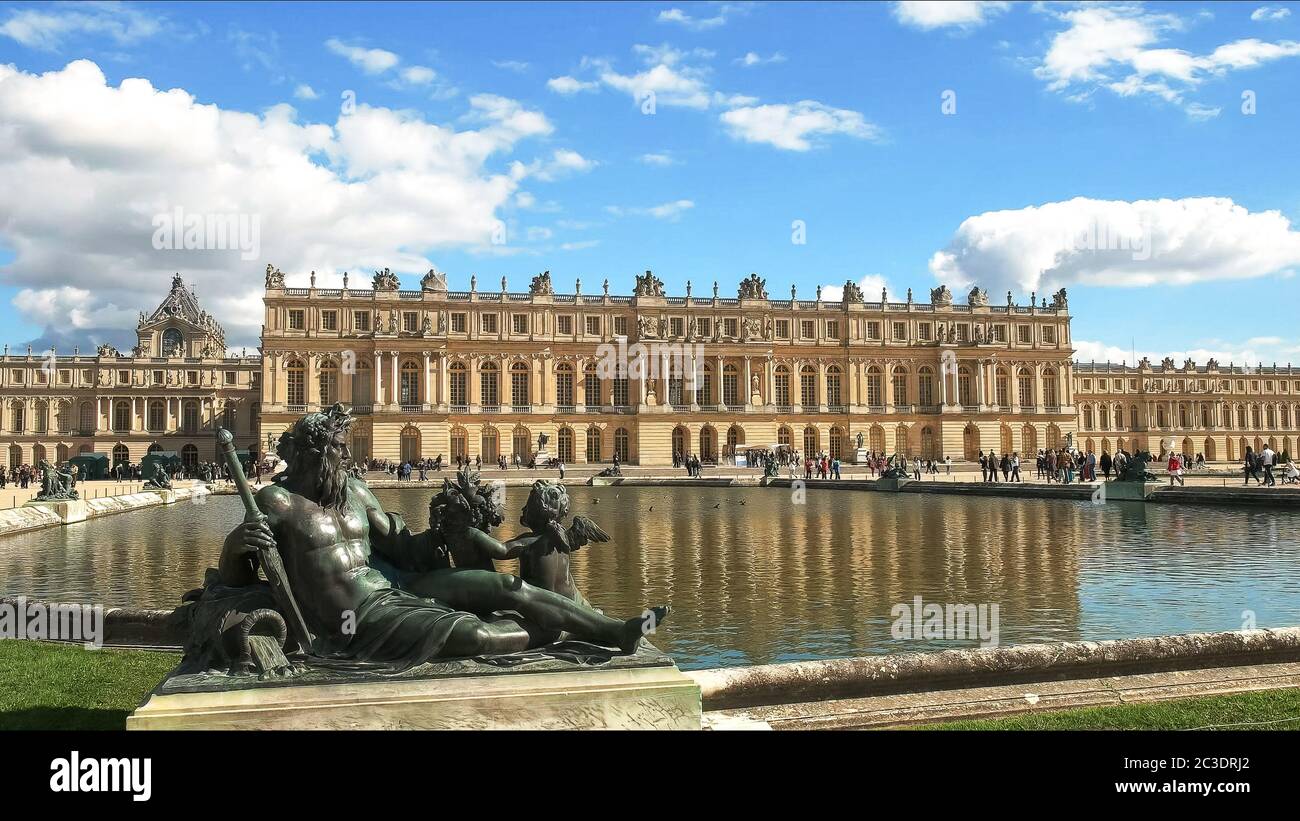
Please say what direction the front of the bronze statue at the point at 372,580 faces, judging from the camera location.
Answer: facing the viewer and to the right of the viewer

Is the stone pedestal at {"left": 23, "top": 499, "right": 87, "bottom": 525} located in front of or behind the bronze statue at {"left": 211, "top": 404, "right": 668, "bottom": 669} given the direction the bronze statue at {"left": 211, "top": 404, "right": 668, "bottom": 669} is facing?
behind

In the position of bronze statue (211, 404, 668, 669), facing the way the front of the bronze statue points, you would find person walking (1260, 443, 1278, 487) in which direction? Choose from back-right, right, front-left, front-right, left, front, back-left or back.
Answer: left
